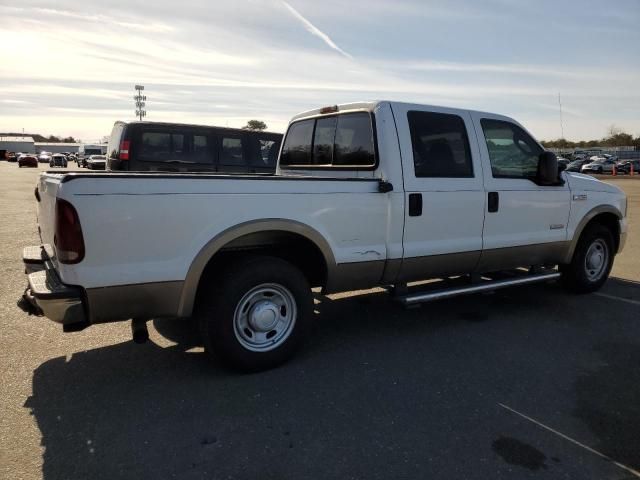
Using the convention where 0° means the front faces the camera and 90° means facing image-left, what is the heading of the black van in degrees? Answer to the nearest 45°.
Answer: approximately 225°

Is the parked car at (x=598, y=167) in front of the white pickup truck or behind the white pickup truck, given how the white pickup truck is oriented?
in front

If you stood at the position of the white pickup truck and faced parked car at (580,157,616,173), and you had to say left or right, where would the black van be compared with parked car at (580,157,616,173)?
left

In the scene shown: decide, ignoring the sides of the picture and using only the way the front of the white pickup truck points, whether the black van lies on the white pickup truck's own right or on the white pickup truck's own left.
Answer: on the white pickup truck's own left

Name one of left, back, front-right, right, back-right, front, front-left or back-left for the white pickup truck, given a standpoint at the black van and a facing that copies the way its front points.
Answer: back-right

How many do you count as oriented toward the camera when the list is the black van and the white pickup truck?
0

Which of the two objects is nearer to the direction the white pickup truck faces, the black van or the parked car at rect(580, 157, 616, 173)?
the parked car

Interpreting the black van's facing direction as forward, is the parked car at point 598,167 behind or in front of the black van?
in front

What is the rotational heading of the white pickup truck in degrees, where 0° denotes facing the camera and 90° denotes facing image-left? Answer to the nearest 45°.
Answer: approximately 225°

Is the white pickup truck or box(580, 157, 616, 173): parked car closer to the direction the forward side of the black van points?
the parked car
